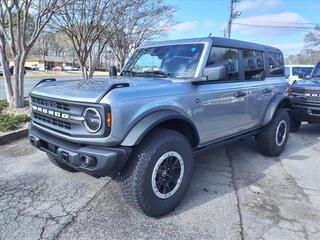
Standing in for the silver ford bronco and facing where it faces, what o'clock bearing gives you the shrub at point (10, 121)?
The shrub is roughly at 3 o'clock from the silver ford bronco.

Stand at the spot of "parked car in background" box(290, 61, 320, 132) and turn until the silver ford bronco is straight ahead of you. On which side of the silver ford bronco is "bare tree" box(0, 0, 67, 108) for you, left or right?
right

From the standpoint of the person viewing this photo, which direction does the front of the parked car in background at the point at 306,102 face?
facing the viewer

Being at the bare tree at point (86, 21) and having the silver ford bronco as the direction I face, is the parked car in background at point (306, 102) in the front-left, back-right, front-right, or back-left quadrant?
front-left

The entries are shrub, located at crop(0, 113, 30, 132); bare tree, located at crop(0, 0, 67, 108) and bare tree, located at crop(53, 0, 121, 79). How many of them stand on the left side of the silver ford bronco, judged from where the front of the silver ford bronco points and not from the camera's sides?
0

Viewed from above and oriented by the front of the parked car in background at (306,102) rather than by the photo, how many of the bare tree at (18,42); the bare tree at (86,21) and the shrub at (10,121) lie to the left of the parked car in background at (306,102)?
0

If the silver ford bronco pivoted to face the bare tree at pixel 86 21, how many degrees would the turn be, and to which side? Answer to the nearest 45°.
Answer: approximately 135° to its right

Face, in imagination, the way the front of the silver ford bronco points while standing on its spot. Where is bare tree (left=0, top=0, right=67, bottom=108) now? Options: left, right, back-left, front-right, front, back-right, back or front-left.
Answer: right

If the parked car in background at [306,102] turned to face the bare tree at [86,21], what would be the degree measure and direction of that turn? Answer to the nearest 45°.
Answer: approximately 90° to its right

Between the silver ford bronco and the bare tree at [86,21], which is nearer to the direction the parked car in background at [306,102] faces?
the silver ford bronco

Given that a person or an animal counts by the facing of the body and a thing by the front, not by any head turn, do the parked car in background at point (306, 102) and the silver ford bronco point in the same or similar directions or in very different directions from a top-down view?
same or similar directions

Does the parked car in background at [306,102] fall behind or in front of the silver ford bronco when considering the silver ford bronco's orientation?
behind

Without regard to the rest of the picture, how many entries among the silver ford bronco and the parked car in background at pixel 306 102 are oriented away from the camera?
0

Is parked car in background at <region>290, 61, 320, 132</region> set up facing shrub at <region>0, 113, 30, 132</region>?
no

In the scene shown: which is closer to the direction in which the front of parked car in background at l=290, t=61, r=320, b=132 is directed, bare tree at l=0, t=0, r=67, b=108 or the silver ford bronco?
the silver ford bronco

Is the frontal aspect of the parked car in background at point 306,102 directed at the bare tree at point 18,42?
no
